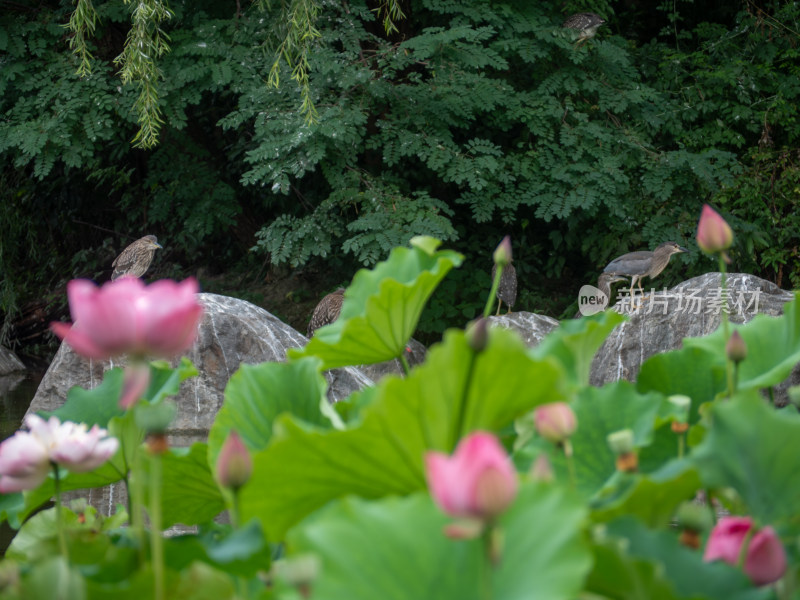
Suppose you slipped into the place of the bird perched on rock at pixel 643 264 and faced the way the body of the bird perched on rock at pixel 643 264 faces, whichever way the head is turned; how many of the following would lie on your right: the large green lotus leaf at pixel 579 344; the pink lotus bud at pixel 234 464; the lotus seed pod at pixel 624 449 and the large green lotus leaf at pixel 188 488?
4

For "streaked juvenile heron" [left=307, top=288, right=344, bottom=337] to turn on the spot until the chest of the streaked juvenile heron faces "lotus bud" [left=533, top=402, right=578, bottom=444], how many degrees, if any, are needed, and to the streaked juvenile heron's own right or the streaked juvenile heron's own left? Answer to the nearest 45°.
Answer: approximately 90° to the streaked juvenile heron's own right

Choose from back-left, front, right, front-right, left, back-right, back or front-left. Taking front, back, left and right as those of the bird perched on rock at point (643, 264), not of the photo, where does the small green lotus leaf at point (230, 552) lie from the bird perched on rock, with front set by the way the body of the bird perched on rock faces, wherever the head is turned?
right

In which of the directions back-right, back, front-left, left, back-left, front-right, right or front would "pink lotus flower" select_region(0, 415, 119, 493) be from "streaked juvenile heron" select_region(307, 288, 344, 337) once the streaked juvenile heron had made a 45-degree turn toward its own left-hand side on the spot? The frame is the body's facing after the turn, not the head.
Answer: back-right

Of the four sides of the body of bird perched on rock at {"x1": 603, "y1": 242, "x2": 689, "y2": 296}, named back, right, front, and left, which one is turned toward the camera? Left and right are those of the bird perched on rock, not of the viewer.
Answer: right

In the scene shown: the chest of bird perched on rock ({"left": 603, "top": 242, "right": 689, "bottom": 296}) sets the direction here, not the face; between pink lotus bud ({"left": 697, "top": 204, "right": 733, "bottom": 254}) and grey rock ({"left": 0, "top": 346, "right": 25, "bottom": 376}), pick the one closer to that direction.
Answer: the pink lotus bud

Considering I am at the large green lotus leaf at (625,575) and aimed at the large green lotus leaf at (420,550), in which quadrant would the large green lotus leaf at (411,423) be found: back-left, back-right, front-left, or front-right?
front-right

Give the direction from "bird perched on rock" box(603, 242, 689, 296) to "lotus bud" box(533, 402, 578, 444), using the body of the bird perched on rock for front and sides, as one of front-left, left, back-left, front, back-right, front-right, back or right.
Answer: right

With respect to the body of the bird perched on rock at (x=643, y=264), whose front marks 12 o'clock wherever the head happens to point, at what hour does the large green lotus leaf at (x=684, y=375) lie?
The large green lotus leaf is roughly at 3 o'clock from the bird perched on rock.

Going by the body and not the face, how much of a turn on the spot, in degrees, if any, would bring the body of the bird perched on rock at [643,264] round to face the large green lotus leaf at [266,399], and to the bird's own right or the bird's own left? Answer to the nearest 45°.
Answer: approximately 90° to the bird's own right

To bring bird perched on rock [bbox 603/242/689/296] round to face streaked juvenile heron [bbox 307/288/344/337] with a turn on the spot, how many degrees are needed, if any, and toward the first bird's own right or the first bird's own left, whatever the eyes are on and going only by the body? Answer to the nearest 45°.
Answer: approximately 180°
